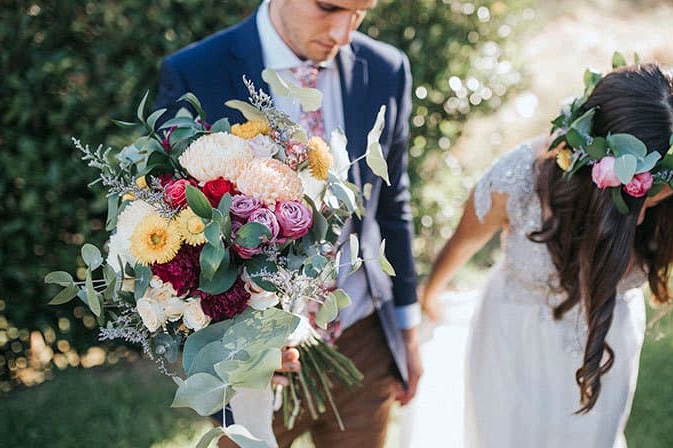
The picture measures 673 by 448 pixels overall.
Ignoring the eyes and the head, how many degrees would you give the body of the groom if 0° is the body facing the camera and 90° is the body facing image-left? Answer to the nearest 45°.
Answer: approximately 315°
